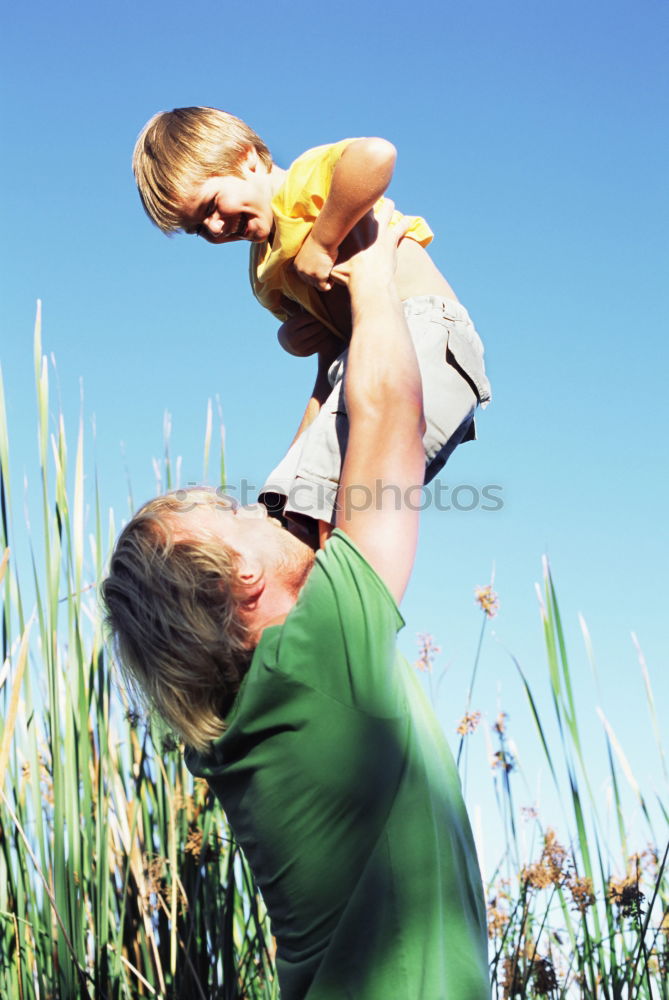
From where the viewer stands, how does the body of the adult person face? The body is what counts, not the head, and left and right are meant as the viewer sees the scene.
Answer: facing away from the viewer and to the right of the viewer
